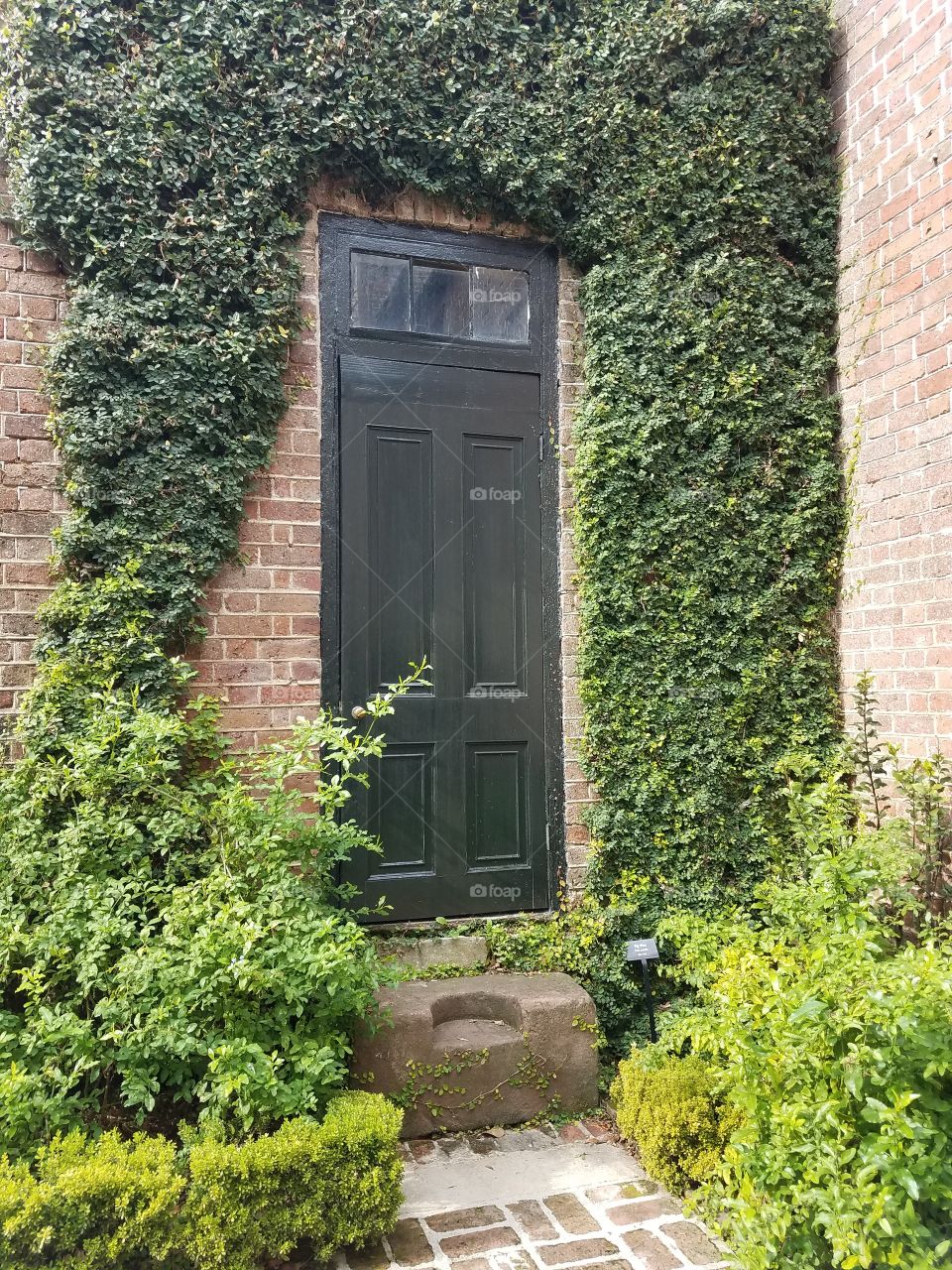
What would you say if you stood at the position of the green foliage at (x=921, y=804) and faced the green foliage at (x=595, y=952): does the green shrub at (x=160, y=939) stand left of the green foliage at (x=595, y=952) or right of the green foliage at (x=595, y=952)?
left

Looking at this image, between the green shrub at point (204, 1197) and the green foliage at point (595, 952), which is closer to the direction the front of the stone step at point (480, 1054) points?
the green shrub

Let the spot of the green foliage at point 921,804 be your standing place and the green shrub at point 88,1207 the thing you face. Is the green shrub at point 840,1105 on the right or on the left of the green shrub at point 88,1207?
left

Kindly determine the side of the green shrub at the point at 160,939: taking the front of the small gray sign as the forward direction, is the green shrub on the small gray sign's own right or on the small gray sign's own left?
on the small gray sign's own right

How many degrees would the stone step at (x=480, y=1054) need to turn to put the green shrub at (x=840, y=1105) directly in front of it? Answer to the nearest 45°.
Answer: approximately 45° to its left

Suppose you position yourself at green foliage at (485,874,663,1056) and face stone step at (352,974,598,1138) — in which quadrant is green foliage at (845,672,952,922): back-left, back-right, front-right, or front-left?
back-left

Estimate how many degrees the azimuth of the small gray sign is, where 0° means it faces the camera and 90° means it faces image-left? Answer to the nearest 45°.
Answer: approximately 0°

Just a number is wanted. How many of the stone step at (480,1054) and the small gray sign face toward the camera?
2

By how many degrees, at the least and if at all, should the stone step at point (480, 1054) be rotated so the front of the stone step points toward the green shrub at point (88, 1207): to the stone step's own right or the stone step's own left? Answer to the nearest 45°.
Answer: approximately 45° to the stone step's own right

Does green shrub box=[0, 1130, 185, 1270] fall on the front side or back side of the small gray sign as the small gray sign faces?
on the front side

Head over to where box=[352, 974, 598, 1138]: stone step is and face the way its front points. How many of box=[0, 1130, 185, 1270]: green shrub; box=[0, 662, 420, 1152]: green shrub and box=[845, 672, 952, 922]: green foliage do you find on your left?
1
